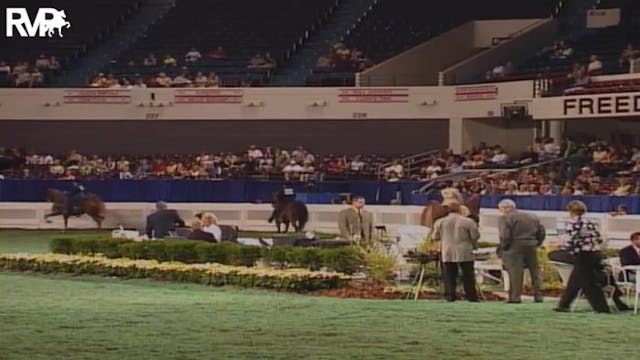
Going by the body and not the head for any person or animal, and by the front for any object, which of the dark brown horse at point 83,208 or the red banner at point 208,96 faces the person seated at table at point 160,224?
the red banner

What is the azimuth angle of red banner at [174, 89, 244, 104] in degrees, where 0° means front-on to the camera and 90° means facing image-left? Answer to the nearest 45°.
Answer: approximately 0°

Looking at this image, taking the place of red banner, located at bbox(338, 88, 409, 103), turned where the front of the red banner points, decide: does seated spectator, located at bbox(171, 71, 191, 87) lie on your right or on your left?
on your right

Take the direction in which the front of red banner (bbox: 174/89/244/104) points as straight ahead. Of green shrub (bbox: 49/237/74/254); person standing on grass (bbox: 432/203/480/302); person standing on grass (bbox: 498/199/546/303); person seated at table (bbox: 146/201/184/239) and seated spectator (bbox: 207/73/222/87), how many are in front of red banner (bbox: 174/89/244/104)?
4

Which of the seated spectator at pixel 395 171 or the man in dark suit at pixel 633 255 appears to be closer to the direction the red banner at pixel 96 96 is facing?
the man in dark suit

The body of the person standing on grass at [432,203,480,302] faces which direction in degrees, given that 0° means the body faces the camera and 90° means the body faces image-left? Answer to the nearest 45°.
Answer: approximately 180°

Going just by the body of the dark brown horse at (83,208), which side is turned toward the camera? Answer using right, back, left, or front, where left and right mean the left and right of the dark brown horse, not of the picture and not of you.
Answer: left

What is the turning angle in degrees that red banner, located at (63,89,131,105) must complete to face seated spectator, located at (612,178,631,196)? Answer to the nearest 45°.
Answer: approximately 45° to its left

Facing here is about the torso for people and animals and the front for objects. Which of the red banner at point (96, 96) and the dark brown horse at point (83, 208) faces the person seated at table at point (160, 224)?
the red banner

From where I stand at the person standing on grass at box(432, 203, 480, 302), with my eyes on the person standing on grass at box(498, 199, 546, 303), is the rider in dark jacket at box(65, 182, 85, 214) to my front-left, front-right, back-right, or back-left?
back-left

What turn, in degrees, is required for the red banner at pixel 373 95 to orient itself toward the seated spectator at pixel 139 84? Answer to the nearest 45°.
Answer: approximately 90° to its right
